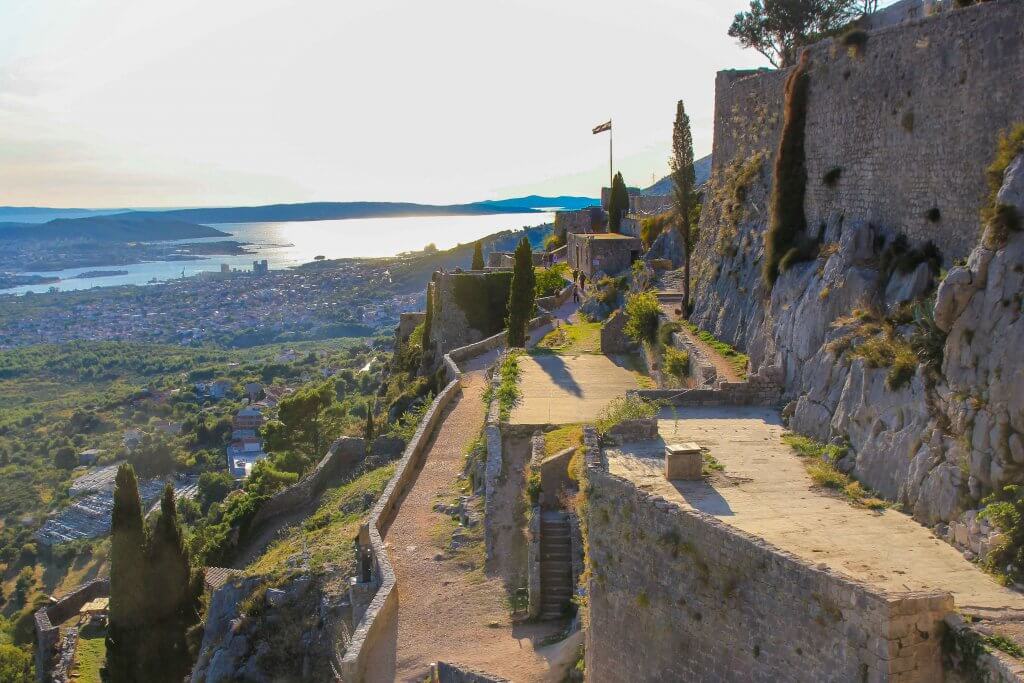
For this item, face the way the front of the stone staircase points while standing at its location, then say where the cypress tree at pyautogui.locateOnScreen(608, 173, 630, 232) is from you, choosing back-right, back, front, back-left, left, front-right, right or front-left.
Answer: back

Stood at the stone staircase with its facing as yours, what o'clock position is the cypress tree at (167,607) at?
The cypress tree is roughly at 4 o'clock from the stone staircase.

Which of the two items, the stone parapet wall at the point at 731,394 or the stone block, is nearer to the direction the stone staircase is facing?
the stone block

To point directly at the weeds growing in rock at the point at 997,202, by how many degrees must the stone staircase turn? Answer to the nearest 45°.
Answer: approximately 45° to its left

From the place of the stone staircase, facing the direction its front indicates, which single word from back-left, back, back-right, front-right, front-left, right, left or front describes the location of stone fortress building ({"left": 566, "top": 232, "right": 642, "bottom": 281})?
back

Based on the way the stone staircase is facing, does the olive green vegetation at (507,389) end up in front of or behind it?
behind

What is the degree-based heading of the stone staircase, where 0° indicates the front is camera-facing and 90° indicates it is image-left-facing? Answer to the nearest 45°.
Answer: approximately 0°

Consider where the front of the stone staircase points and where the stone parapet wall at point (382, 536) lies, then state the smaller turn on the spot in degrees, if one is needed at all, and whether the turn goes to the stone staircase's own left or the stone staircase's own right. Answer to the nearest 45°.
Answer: approximately 135° to the stone staircase's own right
